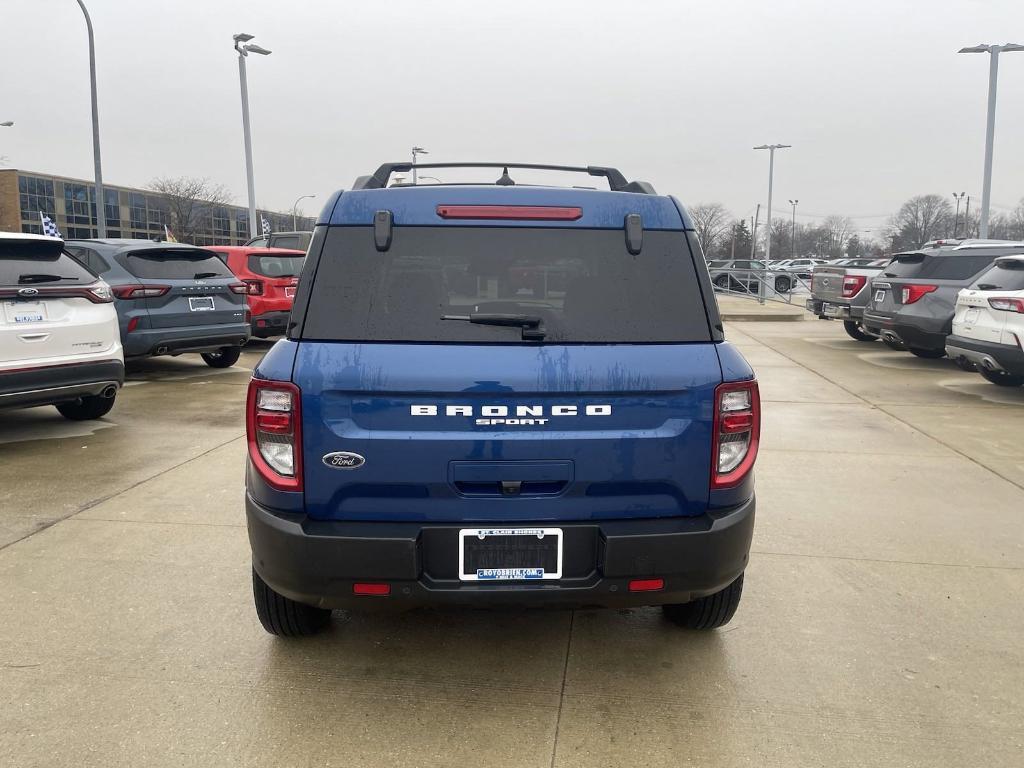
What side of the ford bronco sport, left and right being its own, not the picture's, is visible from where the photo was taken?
back

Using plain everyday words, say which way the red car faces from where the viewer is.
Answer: facing away from the viewer and to the left of the viewer

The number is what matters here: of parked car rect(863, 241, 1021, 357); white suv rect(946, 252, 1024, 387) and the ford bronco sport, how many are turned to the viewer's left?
0

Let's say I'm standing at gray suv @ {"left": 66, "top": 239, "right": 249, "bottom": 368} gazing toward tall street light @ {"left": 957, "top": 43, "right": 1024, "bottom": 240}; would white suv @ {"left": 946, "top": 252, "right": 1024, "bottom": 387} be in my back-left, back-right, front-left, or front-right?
front-right

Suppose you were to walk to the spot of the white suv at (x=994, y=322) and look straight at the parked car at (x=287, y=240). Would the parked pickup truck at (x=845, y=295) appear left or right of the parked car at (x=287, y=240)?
right

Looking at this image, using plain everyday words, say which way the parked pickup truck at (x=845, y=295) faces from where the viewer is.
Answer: facing away from the viewer and to the right of the viewer

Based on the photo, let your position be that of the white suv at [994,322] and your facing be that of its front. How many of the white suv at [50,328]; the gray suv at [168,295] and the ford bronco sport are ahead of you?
0

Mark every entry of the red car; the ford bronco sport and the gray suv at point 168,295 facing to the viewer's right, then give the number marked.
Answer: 0

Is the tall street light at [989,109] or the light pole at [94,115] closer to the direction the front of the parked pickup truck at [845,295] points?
the tall street light

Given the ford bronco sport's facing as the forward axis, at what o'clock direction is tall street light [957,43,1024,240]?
The tall street light is roughly at 1 o'clock from the ford bronco sport.

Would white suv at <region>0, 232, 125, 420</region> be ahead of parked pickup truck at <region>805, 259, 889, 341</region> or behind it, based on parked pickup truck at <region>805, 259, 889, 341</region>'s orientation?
behind

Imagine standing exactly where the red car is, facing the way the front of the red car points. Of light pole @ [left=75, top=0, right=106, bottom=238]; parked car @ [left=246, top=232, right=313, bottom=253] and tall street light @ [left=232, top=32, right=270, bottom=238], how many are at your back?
0

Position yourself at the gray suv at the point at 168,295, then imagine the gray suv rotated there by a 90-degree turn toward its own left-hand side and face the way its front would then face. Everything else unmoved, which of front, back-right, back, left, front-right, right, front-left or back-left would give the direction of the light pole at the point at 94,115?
back-right

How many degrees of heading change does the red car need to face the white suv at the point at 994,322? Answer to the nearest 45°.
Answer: approximately 180°

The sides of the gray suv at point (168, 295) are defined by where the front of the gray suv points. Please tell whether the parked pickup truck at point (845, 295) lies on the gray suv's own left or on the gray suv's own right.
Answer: on the gray suv's own right

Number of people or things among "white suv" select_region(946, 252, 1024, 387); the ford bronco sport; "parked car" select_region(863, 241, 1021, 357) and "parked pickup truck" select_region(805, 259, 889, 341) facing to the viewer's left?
0

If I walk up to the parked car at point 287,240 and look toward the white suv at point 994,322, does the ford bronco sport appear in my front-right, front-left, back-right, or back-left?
front-right
